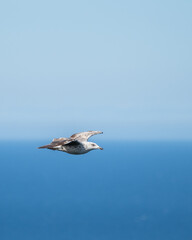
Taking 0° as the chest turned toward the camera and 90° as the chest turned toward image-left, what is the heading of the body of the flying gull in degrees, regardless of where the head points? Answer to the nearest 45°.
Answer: approximately 270°
